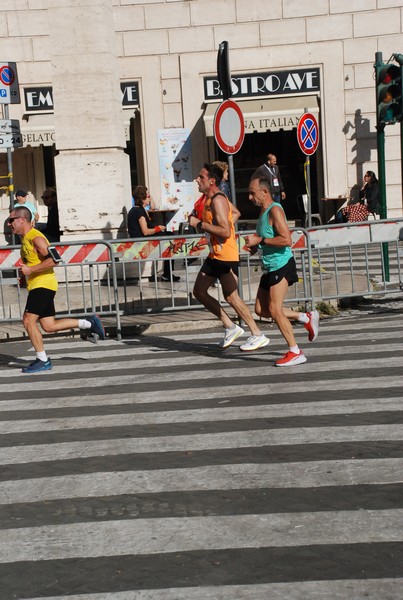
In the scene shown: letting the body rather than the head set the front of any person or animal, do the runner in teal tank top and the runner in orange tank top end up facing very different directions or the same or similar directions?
same or similar directions

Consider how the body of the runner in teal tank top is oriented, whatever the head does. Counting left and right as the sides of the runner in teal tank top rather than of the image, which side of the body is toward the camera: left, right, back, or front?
left

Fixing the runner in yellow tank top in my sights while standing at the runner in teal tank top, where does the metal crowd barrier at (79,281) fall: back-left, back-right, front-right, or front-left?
front-right

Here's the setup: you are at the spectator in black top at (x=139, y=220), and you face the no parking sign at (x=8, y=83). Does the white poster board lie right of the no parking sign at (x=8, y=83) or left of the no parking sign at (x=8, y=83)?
right

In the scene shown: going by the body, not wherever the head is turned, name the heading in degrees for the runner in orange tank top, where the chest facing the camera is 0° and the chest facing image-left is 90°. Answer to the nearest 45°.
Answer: approximately 90°

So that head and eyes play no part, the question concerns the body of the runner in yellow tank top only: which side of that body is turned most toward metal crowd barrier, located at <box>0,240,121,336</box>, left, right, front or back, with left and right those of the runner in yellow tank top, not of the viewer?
right

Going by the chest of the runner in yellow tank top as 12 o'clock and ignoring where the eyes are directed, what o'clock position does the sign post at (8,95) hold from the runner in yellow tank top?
The sign post is roughly at 3 o'clock from the runner in yellow tank top.
